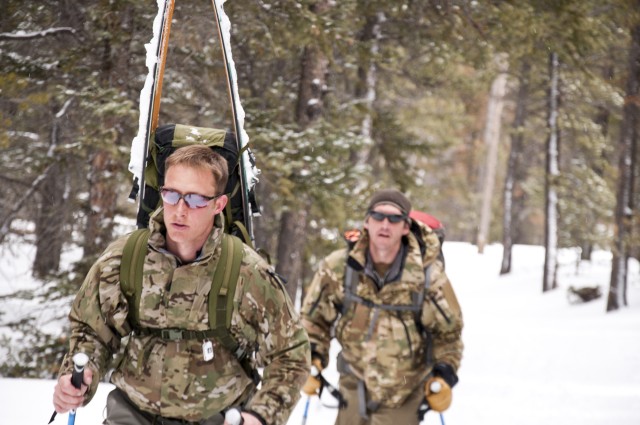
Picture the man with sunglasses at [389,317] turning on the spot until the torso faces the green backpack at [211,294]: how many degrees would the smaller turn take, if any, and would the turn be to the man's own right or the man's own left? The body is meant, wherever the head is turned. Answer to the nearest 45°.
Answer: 0° — they already face it

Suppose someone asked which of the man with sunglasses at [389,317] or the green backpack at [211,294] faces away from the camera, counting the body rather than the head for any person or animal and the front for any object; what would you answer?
the green backpack

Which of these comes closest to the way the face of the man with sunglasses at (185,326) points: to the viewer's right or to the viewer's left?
to the viewer's left

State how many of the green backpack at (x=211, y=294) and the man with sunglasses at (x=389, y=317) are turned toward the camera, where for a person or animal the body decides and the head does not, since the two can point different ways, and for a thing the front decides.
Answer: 1

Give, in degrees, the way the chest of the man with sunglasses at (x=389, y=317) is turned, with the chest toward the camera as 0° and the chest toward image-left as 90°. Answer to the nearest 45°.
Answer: approximately 0°
